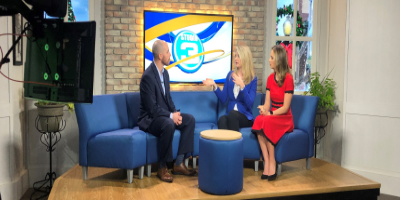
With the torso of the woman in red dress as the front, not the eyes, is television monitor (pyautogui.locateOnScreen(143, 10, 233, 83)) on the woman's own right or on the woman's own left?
on the woman's own right

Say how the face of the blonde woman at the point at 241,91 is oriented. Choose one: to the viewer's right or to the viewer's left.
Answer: to the viewer's left

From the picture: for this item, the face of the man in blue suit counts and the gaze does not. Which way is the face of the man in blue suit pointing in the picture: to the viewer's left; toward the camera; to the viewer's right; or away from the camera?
to the viewer's right

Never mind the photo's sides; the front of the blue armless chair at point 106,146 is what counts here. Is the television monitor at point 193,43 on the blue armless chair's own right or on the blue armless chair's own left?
on the blue armless chair's own left

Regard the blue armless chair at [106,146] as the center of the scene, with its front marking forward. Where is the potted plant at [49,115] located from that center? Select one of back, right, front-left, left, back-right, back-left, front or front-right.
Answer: back

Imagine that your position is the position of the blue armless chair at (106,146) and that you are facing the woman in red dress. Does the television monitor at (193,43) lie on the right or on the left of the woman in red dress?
left

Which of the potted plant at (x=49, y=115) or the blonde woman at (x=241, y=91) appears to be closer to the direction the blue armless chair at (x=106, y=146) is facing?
the blonde woman

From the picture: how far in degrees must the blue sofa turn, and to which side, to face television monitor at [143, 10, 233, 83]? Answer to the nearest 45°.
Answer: approximately 135° to its left

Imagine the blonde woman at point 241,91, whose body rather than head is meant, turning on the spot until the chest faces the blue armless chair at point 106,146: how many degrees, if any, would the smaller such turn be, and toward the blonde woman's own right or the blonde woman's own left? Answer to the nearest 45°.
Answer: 0° — they already face it

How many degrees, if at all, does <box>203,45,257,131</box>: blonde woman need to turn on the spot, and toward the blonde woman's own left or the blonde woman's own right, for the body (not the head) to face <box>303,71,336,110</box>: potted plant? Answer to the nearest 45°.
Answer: approximately 180°
